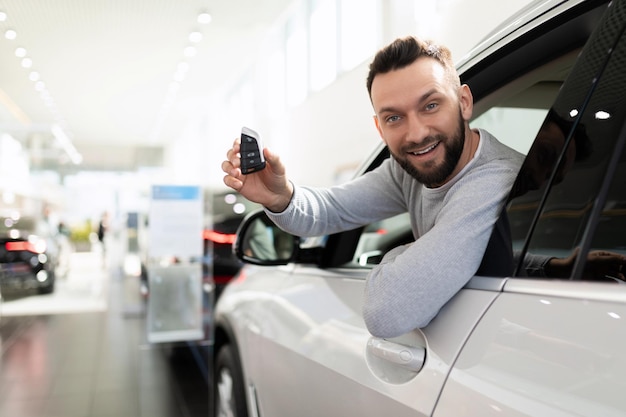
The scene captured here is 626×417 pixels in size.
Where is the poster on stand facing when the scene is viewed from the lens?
facing the viewer

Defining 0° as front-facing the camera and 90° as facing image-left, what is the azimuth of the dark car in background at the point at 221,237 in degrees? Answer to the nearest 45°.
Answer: approximately 180°

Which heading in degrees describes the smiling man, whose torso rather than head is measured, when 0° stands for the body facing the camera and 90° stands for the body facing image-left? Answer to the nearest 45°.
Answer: approximately 45°

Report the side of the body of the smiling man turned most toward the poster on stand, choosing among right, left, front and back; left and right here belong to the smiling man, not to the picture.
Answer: right

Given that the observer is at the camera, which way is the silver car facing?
facing away from the viewer and to the left of the viewer

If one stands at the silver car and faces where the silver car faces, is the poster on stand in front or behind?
in front

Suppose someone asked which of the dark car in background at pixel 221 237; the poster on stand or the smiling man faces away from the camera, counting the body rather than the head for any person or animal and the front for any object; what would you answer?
the dark car in background

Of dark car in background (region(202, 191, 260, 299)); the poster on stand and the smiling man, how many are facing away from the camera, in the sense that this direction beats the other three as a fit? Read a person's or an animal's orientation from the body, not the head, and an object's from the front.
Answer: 1

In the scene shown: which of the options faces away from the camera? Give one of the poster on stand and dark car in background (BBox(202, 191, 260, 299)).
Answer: the dark car in background

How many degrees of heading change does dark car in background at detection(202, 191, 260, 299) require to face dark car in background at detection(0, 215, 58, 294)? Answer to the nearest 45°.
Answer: approximately 45° to its left
